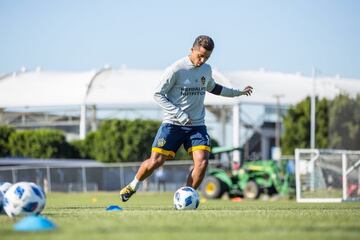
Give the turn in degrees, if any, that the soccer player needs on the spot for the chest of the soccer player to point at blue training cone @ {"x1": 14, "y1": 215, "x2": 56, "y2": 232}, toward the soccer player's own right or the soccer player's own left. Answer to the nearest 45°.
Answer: approximately 45° to the soccer player's own right

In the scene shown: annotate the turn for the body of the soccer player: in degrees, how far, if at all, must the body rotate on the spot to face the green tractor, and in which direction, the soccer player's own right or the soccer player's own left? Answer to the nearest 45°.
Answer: approximately 135° to the soccer player's own left

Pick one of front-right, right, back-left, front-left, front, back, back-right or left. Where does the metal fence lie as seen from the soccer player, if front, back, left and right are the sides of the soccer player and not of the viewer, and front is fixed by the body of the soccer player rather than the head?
back-left

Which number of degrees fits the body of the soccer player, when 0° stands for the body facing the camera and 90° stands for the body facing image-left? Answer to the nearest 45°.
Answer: approximately 315°

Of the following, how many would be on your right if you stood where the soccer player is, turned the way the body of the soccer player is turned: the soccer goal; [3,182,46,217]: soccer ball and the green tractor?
1

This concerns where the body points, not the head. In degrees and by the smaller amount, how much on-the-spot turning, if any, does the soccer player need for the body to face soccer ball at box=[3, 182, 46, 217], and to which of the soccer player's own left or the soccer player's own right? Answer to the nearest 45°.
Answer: approximately 90° to the soccer player's own right

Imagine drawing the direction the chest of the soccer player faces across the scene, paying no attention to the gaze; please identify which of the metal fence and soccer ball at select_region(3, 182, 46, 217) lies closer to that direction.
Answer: the soccer ball

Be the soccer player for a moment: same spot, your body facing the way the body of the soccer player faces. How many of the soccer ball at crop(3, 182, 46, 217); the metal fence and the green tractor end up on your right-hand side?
1

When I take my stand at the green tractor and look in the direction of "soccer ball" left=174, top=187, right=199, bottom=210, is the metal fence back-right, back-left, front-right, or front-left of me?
back-right
